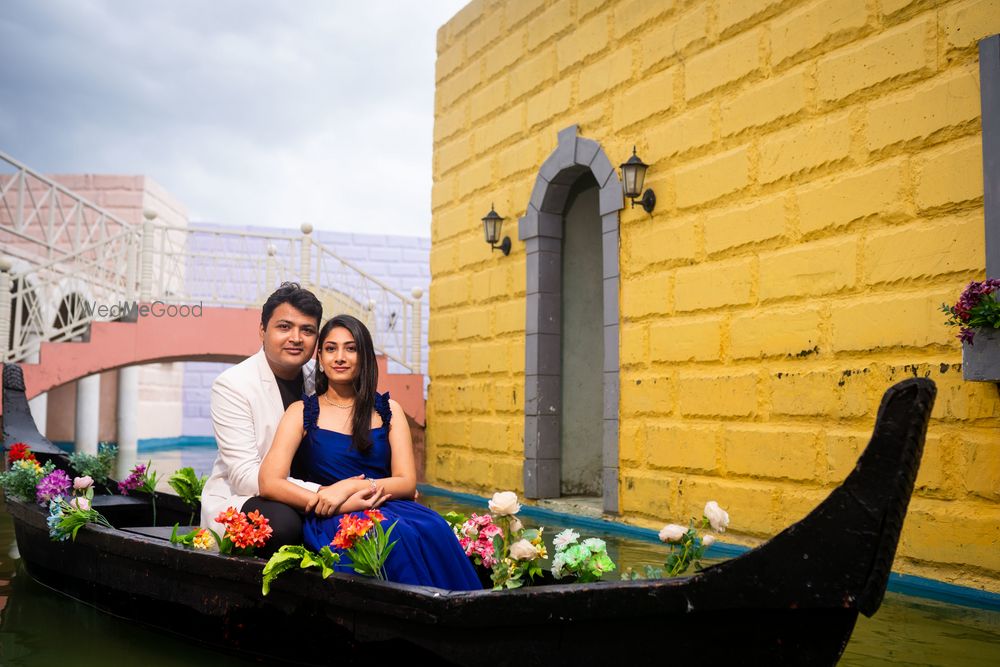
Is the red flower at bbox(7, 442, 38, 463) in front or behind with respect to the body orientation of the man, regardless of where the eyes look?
behind

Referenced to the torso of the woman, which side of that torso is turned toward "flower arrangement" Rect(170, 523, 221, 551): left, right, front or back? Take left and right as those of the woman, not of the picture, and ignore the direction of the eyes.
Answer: right

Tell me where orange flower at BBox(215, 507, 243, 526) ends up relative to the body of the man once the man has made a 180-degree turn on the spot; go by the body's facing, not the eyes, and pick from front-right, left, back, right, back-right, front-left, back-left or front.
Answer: back-left

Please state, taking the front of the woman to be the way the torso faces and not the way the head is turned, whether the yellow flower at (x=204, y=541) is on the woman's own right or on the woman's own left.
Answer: on the woman's own right

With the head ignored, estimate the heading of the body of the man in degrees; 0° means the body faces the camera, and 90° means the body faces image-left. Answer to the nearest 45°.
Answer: approximately 315°

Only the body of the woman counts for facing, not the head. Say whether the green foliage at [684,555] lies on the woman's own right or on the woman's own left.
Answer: on the woman's own left

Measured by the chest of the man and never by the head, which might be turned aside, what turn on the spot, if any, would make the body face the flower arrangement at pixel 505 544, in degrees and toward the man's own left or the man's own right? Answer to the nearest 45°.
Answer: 0° — they already face it

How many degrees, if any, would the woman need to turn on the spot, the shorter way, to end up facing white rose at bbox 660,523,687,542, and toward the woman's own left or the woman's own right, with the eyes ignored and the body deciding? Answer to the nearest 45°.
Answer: approximately 45° to the woman's own left

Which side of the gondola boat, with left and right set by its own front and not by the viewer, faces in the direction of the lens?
right

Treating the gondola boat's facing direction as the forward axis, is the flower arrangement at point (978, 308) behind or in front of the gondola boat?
in front
